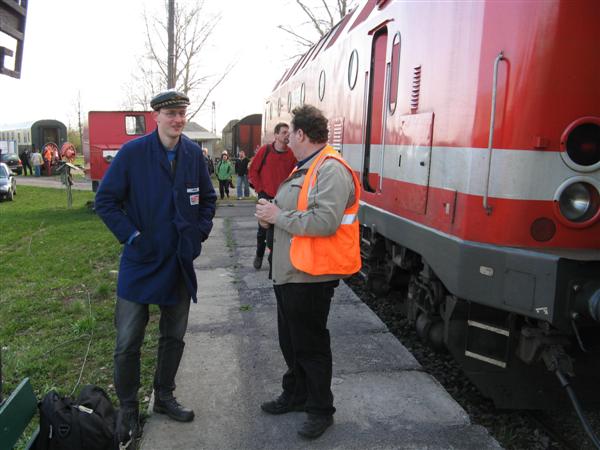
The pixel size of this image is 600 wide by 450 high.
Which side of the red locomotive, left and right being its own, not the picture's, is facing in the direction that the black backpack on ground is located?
right

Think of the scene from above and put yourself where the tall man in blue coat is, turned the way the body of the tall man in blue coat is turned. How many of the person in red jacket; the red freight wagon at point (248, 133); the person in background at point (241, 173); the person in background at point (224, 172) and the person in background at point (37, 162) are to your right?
0

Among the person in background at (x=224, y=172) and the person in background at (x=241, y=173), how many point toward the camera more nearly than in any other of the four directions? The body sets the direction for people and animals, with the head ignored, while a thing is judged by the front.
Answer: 2

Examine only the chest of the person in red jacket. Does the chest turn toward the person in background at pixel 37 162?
no

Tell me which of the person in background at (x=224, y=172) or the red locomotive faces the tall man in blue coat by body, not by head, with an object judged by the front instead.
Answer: the person in background

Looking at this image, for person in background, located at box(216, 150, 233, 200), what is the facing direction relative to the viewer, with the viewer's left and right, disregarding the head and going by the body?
facing the viewer

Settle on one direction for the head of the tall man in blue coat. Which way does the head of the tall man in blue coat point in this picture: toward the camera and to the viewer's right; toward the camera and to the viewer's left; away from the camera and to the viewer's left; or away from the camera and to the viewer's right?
toward the camera and to the viewer's right

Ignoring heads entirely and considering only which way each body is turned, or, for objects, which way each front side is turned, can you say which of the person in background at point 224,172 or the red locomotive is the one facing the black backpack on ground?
the person in background

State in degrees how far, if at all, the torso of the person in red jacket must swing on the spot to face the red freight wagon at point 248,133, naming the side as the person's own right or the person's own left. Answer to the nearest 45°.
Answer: approximately 135° to the person's own left

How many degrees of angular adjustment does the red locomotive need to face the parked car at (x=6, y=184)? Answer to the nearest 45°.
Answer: approximately 180°

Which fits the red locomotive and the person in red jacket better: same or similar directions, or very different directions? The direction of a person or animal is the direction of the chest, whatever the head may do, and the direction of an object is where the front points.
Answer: same or similar directions

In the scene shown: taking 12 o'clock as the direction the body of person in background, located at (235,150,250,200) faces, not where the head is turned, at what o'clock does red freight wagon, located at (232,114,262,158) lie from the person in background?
The red freight wagon is roughly at 6 o'clock from the person in background.

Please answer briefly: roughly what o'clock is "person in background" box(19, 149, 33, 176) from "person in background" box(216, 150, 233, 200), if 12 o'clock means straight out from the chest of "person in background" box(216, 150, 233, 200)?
"person in background" box(19, 149, 33, 176) is roughly at 5 o'clock from "person in background" box(216, 150, 233, 200).

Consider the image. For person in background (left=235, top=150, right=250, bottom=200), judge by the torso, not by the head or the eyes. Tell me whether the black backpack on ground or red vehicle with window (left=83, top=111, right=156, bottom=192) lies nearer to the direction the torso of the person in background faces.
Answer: the black backpack on ground

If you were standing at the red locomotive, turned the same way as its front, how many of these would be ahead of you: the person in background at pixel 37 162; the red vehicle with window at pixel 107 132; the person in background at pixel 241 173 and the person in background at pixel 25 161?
0

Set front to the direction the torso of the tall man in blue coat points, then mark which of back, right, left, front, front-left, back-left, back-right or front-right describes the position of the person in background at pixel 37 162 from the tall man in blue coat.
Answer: back-left

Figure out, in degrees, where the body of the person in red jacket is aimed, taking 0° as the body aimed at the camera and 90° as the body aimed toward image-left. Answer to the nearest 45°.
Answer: approximately 315°

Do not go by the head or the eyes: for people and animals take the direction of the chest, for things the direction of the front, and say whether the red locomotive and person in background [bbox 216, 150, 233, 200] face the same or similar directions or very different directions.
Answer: same or similar directions

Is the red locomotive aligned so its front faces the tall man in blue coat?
no

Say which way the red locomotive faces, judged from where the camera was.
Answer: facing the viewer and to the right of the viewer
